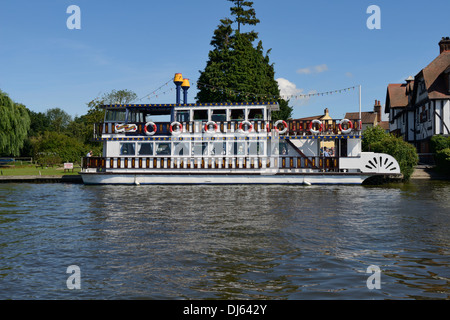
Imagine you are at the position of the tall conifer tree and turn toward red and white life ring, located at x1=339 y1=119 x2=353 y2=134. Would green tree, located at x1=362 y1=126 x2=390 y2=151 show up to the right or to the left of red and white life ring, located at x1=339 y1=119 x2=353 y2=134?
left

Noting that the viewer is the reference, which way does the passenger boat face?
facing to the left of the viewer

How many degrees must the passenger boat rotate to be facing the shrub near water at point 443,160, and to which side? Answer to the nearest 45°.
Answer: approximately 180°

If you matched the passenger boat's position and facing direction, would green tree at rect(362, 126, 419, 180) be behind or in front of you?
behind

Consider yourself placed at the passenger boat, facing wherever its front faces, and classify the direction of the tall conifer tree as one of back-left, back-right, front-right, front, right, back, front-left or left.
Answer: right

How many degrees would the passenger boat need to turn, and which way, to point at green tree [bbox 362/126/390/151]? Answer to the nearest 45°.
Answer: approximately 135° to its right
